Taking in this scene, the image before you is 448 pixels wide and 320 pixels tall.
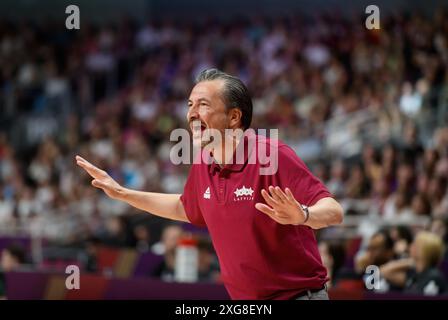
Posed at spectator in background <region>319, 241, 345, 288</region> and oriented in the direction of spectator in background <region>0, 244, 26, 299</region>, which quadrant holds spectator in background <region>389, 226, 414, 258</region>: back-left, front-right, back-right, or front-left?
back-right

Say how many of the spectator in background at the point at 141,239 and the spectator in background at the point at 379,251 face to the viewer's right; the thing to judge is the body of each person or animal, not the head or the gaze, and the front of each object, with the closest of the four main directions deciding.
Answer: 0

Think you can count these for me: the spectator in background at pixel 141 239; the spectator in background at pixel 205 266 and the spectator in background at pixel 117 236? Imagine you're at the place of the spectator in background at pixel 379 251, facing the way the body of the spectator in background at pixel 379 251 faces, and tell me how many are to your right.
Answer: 3

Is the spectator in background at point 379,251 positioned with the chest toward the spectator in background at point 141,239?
no

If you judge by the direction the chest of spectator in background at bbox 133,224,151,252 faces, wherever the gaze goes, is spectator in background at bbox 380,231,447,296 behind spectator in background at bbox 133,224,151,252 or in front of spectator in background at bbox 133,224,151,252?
in front

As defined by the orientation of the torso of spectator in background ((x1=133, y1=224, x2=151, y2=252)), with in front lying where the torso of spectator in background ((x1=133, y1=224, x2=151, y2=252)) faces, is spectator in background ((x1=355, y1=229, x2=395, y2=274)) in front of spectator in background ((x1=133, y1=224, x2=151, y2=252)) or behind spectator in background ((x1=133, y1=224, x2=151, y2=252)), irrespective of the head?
in front

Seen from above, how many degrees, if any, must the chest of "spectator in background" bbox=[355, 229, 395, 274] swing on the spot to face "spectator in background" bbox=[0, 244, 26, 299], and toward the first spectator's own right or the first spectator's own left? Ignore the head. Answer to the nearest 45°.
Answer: approximately 45° to the first spectator's own right

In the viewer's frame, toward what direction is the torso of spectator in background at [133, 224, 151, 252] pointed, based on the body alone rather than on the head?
toward the camera

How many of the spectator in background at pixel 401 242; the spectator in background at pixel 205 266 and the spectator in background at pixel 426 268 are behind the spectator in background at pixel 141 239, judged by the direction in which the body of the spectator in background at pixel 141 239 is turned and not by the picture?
0

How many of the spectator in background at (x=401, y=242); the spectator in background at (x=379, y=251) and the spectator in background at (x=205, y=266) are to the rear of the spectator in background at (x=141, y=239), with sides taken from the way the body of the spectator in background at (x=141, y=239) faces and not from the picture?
0

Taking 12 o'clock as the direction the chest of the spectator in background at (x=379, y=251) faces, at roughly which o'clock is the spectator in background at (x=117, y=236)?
the spectator in background at (x=117, y=236) is roughly at 3 o'clock from the spectator in background at (x=379, y=251).

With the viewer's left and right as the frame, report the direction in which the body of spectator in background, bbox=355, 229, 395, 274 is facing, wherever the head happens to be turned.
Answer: facing the viewer and to the left of the viewer
